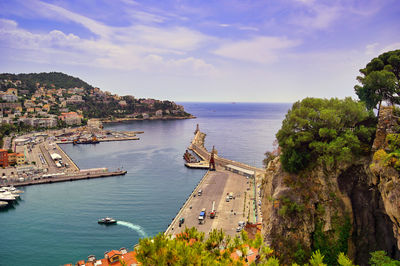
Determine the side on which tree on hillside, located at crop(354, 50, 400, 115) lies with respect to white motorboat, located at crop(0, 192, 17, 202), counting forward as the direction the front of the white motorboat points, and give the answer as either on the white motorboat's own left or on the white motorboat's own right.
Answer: on the white motorboat's own right

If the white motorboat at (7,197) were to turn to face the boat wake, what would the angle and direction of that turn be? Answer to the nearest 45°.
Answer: approximately 45° to its right

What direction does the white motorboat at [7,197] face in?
to the viewer's right

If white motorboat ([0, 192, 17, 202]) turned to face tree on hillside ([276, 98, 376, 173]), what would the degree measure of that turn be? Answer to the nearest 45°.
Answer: approximately 45° to its right

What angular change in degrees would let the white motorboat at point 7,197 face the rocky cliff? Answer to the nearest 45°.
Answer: approximately 90° to its right
